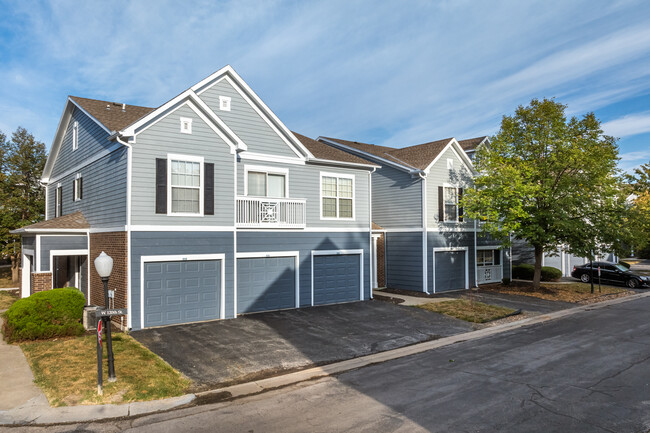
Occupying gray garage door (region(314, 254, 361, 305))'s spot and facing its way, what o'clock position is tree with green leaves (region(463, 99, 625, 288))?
The tree with green leaves is roughly at 10 o'clock from the gray garage door.

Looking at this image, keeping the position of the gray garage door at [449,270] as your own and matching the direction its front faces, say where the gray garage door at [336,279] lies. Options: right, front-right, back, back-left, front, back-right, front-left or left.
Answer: right

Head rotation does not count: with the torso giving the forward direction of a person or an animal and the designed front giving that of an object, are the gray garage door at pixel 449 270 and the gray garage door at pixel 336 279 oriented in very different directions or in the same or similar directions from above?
same or similar directions

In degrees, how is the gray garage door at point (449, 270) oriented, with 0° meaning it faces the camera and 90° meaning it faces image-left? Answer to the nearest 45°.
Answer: approximately 315°

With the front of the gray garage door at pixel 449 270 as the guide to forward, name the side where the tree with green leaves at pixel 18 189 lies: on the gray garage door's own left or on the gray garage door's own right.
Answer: on the gray garage door's own right

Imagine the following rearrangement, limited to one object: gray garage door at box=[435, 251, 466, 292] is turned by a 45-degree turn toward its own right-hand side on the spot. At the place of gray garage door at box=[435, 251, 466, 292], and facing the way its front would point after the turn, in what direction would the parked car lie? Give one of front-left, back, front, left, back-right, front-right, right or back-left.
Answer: back-left

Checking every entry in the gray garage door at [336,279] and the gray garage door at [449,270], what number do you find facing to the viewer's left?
0

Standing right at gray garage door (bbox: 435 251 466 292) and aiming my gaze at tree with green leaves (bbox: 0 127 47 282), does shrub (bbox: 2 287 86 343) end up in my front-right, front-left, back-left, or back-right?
front-left

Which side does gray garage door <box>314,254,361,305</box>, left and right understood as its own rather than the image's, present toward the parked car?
left

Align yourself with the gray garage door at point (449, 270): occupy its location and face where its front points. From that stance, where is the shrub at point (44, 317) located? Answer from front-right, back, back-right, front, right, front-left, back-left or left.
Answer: right

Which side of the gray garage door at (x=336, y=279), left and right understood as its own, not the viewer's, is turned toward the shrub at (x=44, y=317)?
right

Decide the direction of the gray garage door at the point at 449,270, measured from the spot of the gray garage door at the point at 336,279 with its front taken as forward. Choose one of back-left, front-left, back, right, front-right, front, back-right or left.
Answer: left

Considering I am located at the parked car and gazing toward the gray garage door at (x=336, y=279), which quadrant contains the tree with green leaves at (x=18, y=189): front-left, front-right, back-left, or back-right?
front-right

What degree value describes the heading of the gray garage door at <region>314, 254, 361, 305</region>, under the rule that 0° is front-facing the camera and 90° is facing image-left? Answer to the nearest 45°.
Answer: approximately 315°
